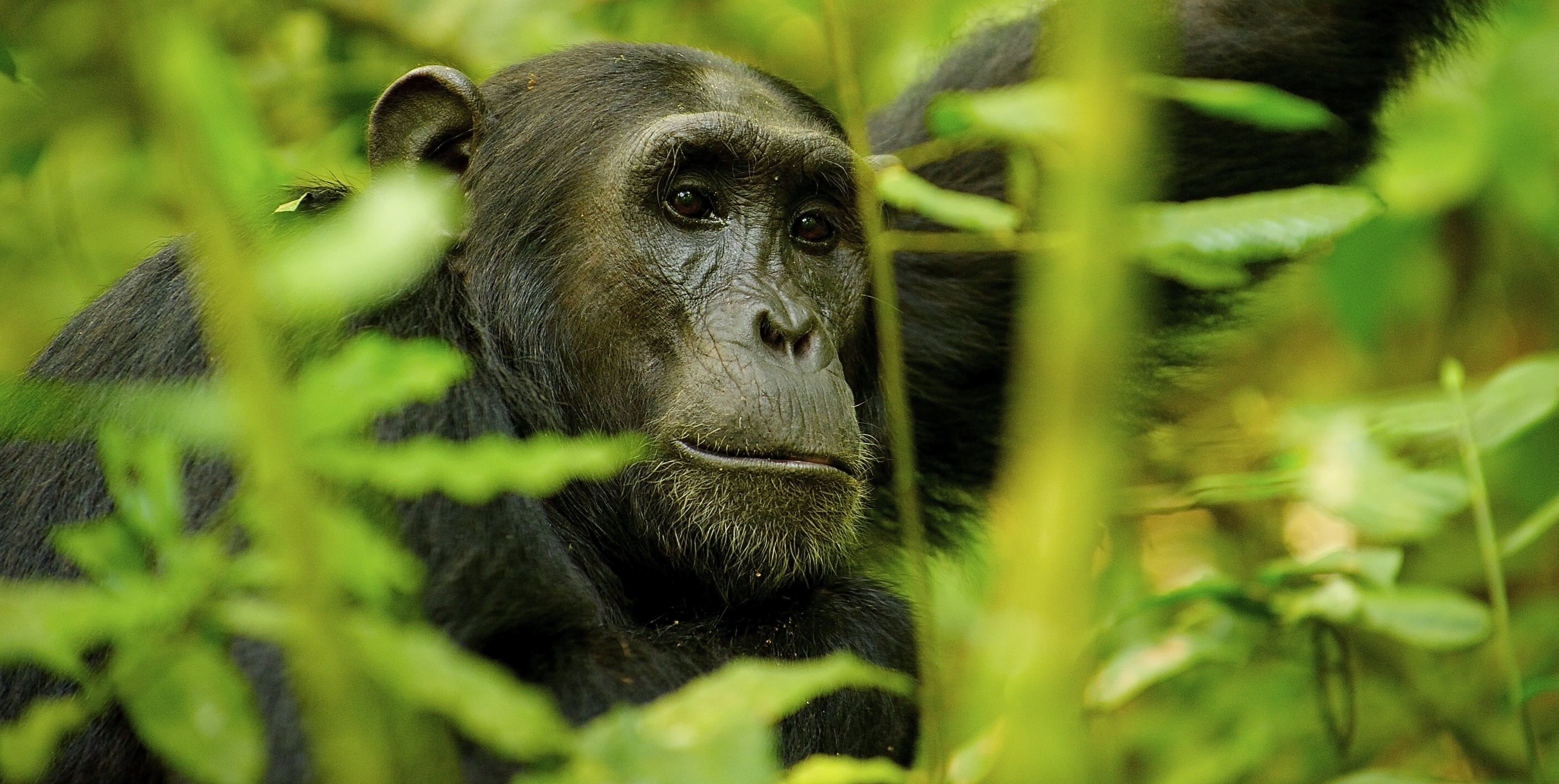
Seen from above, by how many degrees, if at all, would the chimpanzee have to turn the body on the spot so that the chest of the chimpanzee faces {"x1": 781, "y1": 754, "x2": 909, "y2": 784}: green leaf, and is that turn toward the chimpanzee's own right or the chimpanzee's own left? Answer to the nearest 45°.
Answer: approximately 45° to the chimpanzee's own right

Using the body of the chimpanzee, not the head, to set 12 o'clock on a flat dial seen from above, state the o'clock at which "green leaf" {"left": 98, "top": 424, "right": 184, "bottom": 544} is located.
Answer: The green leaf is roughly at 2 o'clock from the chimpanzee.

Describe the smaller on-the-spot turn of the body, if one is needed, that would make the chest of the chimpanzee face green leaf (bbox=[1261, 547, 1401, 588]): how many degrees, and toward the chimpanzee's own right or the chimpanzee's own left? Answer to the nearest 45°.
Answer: approximately 45° to the chimpanzee's own left

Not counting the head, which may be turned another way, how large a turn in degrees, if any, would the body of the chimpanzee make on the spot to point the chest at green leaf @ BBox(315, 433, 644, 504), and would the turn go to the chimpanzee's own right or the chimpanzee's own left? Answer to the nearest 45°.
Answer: approximately 45° to the chimpanzee's own right

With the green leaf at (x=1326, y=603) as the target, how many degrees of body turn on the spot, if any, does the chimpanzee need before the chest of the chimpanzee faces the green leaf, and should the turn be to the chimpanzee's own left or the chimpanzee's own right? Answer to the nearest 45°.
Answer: approximately 45° to the chimpanzee's own left

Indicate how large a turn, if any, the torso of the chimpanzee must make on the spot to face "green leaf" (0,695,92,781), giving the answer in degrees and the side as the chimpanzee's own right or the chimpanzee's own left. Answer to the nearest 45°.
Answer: approximately 45° to the chimpanzee's own right

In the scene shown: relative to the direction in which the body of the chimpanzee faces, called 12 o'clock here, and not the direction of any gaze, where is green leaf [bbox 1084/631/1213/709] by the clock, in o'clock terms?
The green leaf is roughly at 11 o'clock from the chimpanzee.

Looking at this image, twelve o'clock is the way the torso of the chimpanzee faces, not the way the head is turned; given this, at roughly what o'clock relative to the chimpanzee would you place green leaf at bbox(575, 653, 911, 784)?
The green leaf is roughly at 1 o'clock from the chimpanzee.

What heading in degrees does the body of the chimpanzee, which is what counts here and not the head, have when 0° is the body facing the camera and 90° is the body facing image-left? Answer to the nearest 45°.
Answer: approximately 315°

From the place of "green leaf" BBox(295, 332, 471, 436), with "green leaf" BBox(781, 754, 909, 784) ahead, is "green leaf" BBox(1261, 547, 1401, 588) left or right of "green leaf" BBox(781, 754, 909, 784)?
left
